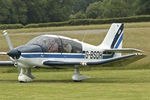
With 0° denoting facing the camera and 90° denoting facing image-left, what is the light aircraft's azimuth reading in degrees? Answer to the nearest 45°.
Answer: approximately 90°
